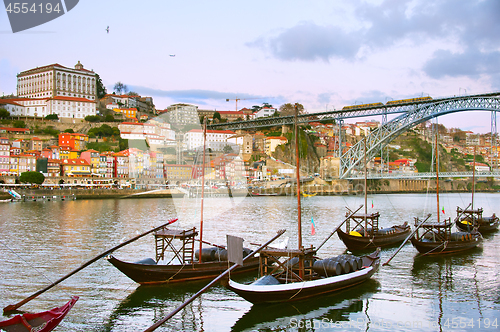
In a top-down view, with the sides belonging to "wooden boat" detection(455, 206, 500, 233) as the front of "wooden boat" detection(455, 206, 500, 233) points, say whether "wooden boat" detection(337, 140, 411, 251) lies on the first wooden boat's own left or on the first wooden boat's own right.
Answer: on the first wooden boat's own right

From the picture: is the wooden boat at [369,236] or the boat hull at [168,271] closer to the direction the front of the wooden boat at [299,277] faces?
the wooden boat

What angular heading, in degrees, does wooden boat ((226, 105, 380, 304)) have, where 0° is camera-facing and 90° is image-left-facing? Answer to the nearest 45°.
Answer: approximately 225°

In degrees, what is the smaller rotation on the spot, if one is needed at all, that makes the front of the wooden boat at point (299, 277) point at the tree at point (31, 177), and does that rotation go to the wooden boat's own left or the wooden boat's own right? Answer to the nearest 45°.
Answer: approximately 90° to the wooden boat's own left

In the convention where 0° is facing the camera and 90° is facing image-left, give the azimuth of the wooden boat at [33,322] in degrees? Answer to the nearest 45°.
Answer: approximately 225°

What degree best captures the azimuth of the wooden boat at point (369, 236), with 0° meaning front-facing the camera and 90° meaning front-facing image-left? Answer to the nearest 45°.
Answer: approximately 225°

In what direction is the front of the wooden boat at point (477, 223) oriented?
to the viewer's right

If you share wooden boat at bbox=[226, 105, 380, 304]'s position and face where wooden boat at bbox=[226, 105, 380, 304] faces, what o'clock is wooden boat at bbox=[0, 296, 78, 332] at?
wooden boat at bbox=[0, 296, 78, 332] is roughly at 6 o'clock from wooden boat at bbox=[226, 105, 380, 304].

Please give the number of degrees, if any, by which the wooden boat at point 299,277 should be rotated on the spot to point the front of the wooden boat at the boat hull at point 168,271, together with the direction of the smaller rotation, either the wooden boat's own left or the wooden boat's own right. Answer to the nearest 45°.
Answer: approximately 135° to the wooden boat's own left
